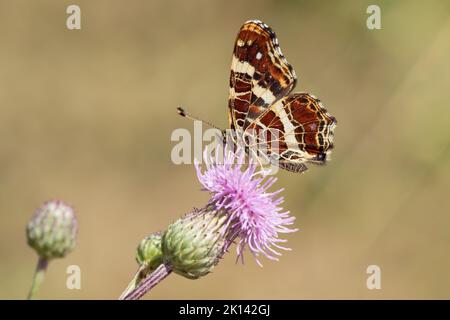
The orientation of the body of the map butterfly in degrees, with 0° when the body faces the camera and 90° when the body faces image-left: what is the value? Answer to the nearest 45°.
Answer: approximately 90°
